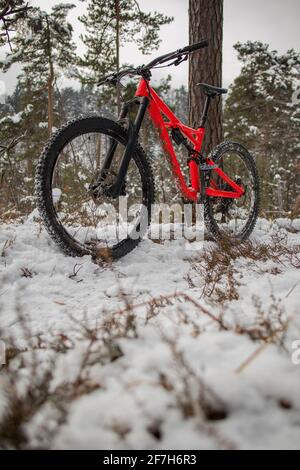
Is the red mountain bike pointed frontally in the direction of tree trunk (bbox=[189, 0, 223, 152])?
no

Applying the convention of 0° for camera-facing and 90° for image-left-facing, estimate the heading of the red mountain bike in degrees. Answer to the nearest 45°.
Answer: approximately 45°
